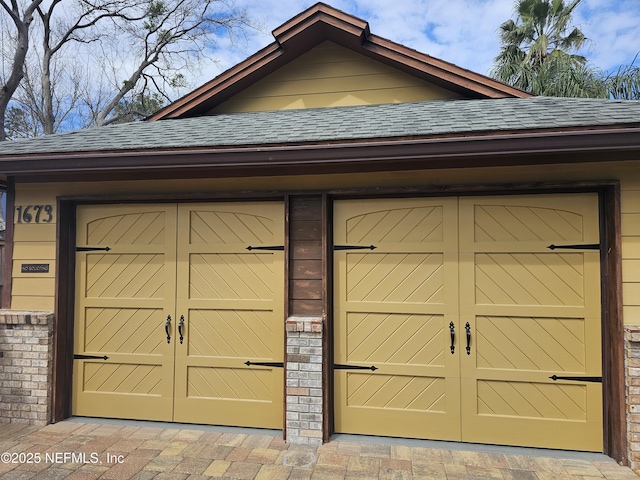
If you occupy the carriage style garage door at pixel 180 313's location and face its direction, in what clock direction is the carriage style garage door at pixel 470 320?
the carriage style garage door at pixel 470 320 is roughly at 10 o'clock from the carriage style garage door at pixel 180 313.

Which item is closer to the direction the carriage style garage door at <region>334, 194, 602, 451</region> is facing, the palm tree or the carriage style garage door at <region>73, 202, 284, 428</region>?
the carriage style garage door

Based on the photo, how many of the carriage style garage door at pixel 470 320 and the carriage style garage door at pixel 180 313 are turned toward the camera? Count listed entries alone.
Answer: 2

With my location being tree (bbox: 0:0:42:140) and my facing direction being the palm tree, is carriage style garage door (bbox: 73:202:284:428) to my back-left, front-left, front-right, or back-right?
front-right

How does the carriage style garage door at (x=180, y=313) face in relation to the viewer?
toward the camera

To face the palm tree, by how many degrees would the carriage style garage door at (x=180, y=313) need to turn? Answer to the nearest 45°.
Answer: approximately 135° to its left

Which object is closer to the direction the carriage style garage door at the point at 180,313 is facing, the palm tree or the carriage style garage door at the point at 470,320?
the carriage style garage door

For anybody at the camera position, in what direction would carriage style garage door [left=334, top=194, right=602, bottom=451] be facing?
facing the viewer

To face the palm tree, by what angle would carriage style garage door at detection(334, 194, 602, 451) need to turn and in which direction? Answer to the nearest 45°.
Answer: approximately 180°
